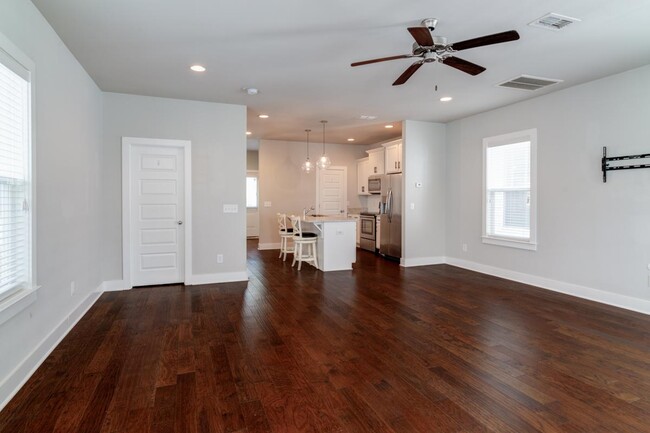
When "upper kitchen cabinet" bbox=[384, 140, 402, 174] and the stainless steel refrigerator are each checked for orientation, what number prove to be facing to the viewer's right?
0

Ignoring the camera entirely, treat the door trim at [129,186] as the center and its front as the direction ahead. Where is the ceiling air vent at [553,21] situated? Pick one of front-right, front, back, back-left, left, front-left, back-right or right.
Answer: front-left

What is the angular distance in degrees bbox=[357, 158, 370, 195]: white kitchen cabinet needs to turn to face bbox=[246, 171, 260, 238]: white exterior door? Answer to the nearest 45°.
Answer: approximately 90° to its right

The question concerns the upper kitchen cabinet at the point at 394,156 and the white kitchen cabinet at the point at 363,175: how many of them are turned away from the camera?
0

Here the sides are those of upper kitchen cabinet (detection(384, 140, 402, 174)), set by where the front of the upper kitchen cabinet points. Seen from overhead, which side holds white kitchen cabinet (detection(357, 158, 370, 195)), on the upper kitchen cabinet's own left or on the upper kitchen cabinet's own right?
on the upper kitchen cabinet's own right

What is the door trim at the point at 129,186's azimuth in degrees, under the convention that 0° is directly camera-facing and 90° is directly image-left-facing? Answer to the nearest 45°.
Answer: approximately 0°

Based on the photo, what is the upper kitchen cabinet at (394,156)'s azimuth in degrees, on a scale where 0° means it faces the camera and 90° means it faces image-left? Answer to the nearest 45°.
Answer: approximately 45°

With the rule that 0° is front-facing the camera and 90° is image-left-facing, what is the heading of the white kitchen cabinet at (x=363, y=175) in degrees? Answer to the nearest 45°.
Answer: approximately 45°

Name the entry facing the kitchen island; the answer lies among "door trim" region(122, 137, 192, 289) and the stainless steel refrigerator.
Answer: the stainless steel refrigerator

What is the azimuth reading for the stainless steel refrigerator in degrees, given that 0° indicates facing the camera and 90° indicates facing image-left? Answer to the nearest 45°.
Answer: approximately 45°
